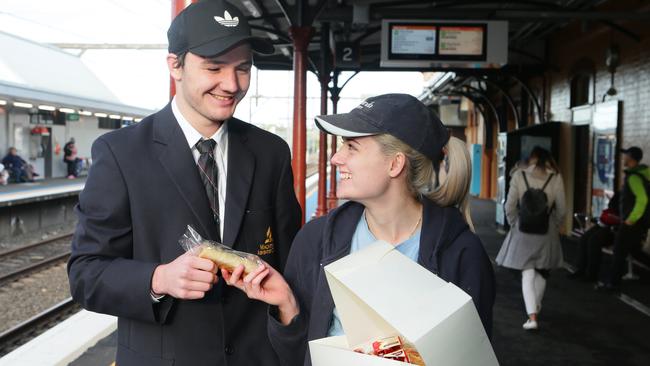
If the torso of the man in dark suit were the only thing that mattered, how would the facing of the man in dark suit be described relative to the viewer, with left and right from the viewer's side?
facing the viewer and to the right of the viewer

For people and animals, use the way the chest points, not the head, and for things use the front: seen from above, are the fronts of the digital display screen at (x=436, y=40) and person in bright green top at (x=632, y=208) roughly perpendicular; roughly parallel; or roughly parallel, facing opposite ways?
roughly perpendicular

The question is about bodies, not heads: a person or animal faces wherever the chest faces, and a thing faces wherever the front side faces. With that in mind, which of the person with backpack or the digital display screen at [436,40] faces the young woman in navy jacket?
the digital display screen

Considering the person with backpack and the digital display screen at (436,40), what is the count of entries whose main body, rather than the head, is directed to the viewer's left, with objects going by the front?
0

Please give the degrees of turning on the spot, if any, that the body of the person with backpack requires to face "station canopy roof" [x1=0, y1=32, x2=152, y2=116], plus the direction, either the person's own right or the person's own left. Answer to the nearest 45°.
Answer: approximately 45° to the person's own left

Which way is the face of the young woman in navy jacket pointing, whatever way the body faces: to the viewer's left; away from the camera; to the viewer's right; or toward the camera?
to the viewer's left

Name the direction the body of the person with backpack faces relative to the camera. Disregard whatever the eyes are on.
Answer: away from the camera

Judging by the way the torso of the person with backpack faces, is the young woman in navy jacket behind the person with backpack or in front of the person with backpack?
behind

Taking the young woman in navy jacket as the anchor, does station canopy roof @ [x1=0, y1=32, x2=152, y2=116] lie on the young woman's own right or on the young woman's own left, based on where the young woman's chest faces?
on the young woman's own right

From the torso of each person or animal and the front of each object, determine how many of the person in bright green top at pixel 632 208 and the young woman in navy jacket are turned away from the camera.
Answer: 0

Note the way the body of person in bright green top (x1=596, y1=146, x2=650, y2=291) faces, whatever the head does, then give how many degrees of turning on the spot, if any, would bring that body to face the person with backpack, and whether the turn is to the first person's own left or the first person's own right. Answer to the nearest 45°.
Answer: approximately 45° to the first person's own left

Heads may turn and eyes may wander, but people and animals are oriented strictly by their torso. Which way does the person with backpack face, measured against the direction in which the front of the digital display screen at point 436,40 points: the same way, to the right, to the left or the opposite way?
the opposite way

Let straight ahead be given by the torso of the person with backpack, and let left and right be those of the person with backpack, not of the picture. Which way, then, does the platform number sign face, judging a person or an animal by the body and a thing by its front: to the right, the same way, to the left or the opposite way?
the opposite way

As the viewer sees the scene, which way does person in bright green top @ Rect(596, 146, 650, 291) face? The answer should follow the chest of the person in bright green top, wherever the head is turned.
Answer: to the viewer's left

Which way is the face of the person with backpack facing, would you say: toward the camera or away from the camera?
away from the camera

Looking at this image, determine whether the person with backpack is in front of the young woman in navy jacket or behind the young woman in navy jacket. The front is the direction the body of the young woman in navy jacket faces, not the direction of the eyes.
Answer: behind
